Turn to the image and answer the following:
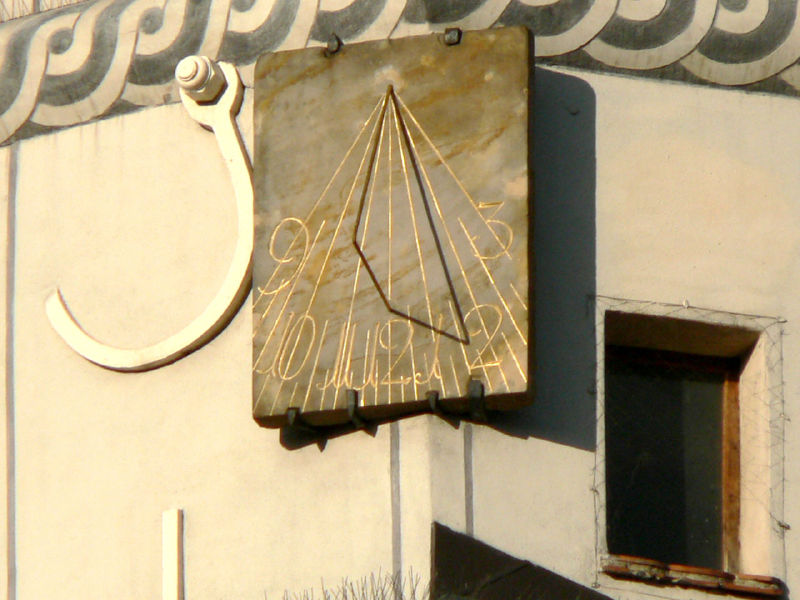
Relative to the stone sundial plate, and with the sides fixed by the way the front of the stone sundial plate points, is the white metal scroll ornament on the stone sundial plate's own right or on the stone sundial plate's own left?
on the stone sundial plate's own right

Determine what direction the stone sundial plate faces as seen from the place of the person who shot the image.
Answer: facing the viewer
